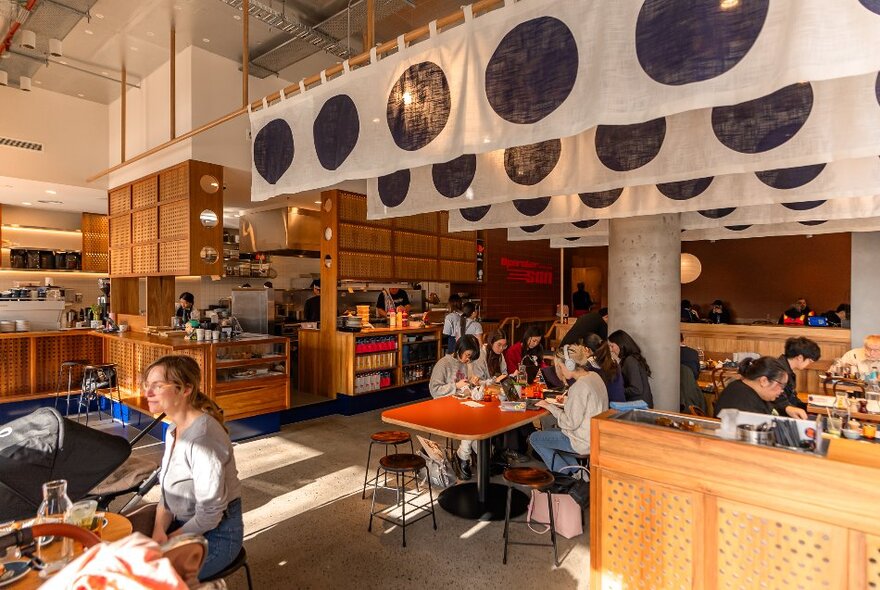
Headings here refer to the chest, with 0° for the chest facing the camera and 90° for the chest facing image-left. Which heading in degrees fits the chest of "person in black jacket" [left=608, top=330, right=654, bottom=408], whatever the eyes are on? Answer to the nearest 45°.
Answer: approximately 90°

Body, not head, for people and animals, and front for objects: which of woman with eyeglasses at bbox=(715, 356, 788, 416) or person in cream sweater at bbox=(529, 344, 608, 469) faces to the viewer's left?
the person in cream sweater

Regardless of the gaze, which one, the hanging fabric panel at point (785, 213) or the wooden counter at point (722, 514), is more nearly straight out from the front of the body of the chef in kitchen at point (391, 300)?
the wooden counter

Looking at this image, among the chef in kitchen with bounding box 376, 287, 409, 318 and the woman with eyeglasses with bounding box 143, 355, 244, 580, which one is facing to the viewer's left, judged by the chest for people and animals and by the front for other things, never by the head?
the woman with eyeglasses

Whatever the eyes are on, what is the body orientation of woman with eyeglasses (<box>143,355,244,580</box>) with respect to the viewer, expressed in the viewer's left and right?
facing to the left of the viewer

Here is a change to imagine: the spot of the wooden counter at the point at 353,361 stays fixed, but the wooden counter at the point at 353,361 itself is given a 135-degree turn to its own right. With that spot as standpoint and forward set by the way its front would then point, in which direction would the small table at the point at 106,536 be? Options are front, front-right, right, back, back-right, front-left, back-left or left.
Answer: left

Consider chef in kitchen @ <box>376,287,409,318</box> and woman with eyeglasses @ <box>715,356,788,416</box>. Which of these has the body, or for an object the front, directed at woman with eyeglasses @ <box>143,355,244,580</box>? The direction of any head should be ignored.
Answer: the chef in kitchen

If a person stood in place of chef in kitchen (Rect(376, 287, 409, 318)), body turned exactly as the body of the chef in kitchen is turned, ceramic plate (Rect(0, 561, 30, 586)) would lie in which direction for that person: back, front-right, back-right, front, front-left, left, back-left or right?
front

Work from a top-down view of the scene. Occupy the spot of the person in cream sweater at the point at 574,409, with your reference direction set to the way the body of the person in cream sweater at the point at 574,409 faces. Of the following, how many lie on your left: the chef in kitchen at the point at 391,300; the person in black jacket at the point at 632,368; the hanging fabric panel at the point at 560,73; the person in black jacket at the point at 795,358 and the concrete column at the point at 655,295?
1

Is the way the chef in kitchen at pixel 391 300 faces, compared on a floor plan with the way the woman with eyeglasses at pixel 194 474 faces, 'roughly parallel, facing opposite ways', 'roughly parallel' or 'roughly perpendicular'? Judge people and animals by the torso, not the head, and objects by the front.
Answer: roughly perpendicular

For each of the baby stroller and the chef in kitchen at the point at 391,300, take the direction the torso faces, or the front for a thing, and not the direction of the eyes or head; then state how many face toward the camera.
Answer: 1

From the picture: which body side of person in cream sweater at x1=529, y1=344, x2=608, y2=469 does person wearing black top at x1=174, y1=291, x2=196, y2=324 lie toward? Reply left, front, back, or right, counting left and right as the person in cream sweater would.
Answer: front

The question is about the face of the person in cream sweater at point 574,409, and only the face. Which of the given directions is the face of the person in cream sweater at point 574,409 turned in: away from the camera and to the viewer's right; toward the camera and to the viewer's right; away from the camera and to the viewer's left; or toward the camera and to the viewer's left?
away from the camera and to the viewer's left

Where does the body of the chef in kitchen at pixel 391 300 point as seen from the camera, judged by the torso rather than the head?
toward the camera

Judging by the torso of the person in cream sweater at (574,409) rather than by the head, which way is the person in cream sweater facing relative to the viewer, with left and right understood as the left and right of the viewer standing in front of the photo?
facing to the left of the viewer

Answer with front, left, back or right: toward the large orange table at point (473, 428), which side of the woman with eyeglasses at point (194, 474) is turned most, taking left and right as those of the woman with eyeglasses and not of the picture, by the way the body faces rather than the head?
back
